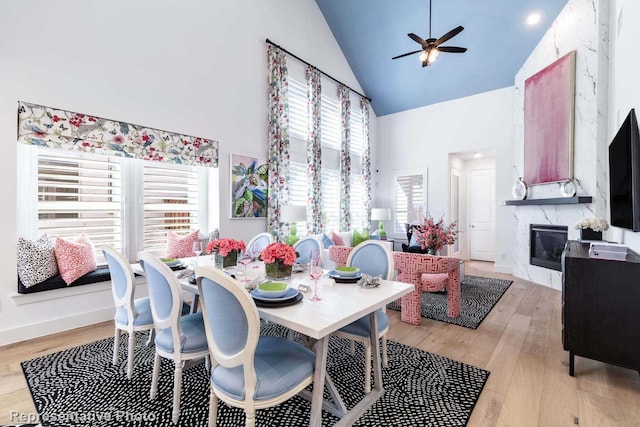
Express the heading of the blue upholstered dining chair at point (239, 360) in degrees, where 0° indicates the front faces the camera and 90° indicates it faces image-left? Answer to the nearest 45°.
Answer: approximately 225°

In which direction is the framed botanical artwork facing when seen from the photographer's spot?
facing the viewer and to the right of the viewer

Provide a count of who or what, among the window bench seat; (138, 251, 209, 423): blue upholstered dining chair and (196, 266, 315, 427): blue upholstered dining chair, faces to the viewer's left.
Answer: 0

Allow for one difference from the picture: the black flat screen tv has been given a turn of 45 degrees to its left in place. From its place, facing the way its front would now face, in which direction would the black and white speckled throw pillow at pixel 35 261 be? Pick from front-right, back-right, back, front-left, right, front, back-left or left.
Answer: front

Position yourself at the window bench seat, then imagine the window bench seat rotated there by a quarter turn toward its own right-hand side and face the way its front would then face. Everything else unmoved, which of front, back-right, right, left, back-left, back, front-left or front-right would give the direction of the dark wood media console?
left

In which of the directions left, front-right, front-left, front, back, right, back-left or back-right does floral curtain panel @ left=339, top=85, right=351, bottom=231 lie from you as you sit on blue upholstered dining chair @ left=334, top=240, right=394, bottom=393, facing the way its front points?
back-right

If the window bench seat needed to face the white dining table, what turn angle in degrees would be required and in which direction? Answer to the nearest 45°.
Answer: approximately 45° to its left

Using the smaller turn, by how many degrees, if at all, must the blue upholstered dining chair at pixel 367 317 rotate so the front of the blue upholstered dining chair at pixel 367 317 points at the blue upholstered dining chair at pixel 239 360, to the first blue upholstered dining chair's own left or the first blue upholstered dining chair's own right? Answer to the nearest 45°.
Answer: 0° — it already faces it

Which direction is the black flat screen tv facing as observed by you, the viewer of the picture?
facing to the left of the viewer

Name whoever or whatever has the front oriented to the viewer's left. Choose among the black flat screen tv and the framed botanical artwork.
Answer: the black flat screen tv

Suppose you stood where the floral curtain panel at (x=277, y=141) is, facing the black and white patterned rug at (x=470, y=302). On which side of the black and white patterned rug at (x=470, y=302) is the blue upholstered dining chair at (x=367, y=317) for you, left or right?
right

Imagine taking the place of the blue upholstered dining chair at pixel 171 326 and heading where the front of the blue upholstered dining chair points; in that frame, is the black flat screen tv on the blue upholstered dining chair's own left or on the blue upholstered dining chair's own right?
on the blue upholstered dining chair's own right

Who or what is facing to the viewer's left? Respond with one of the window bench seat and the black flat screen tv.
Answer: the black flat screen tv

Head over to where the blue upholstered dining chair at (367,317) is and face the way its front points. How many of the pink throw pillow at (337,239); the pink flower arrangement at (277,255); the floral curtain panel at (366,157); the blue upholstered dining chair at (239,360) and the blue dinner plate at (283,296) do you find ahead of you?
3

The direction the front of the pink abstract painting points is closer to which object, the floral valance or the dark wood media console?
the floral valance

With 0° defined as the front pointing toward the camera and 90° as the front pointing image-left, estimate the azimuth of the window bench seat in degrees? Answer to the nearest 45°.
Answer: approximately 315°

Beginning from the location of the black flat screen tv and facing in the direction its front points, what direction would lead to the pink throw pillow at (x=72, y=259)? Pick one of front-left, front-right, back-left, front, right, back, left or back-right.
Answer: front-left

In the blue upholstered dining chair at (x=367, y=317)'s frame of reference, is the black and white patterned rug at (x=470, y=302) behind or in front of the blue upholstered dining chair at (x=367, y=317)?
behind

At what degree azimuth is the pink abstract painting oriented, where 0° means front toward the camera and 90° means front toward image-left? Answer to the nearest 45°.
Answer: approximately 45°
